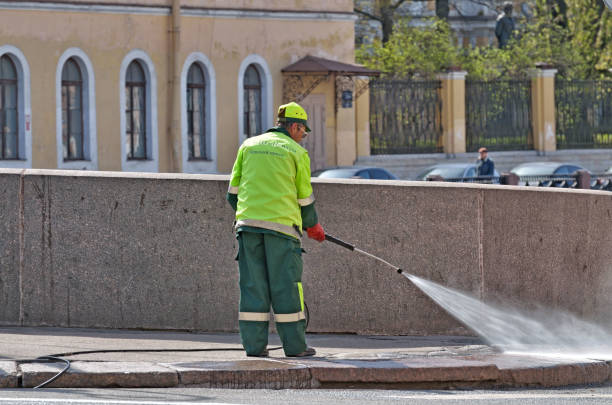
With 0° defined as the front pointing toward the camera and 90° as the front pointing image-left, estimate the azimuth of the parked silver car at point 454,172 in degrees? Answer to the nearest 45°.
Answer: approximately 90°

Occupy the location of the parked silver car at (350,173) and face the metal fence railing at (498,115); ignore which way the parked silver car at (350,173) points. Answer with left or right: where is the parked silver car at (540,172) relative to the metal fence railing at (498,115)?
right

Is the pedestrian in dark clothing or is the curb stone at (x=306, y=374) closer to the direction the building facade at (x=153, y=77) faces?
the curb stone

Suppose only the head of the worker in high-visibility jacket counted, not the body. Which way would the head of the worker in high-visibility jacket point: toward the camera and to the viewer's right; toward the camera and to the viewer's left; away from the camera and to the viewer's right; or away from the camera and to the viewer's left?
away from the camera and to the viewer's right

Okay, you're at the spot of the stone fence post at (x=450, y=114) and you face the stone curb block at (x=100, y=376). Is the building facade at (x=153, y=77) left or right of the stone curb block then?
right

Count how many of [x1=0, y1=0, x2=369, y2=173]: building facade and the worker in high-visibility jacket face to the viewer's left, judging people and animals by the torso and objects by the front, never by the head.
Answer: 0

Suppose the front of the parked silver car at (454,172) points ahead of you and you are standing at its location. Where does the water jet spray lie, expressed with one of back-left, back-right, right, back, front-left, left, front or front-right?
left

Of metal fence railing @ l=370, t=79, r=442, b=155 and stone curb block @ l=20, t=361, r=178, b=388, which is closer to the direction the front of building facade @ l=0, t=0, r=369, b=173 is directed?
the stone curb block

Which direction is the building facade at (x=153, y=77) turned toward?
toward the camera

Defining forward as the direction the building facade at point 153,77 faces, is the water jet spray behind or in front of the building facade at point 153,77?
in front

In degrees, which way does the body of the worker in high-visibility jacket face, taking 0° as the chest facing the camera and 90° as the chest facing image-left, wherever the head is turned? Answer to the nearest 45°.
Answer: approximately 225°
